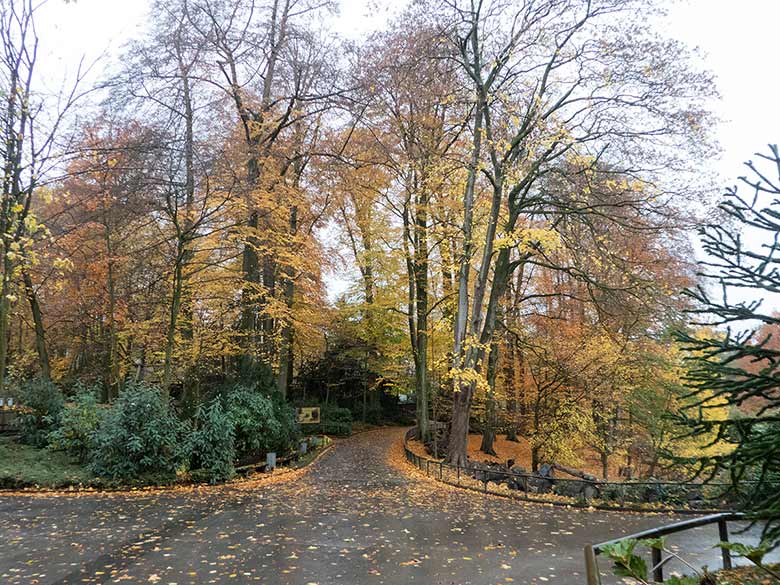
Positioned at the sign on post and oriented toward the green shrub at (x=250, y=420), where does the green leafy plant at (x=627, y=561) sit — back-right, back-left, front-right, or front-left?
front-left

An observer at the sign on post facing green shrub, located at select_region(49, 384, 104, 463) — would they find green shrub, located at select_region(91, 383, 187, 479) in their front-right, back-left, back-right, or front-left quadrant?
front-left

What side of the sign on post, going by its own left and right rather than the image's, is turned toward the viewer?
front

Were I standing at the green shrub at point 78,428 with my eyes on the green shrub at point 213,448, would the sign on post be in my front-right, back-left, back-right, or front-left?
front-left

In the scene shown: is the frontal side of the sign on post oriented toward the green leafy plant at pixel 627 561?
yes

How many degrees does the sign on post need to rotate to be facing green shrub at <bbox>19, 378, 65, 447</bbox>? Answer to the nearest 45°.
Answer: approximately 45° to its right

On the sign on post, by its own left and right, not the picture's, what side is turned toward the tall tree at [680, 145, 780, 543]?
front

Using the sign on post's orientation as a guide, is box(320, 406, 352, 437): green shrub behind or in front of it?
behind

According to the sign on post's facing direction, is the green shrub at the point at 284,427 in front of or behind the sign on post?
in front

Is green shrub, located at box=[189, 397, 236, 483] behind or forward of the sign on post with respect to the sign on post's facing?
forward

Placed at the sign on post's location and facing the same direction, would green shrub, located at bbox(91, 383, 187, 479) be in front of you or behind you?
in front

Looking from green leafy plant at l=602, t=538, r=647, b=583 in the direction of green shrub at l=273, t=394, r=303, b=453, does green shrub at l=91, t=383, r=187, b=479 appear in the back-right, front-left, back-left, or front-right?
front-left

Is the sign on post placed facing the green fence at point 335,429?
no
